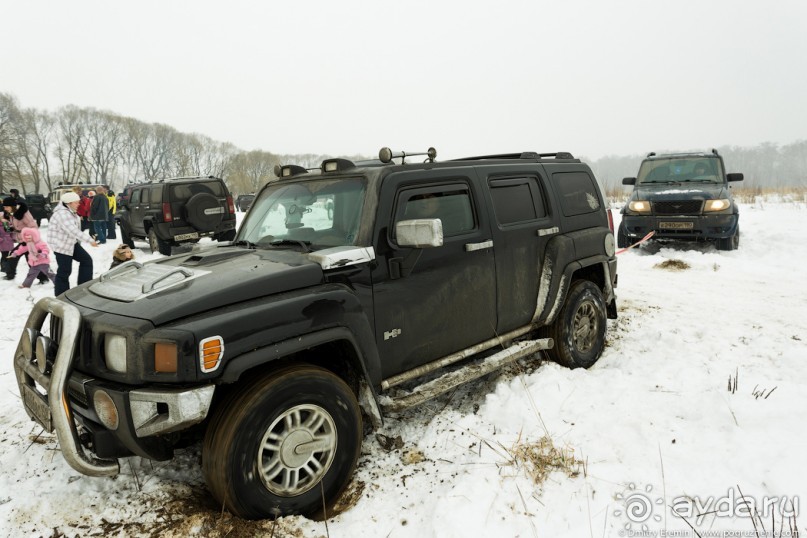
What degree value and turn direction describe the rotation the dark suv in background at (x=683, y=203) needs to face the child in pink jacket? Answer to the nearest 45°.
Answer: approximately 45° to its right

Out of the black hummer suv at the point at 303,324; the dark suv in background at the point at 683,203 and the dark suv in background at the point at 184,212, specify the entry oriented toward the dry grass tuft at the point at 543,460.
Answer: the dark suv in background at the point at 683,203

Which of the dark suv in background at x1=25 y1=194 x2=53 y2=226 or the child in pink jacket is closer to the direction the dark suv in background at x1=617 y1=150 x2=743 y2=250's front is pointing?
the child in pink jacket

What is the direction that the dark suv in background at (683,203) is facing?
toward the camera

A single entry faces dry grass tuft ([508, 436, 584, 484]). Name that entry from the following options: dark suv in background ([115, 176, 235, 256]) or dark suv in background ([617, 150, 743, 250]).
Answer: dark suv in background ([617, 150, 743, 250])

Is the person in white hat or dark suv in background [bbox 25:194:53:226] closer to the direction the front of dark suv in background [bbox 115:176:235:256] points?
the dark suv in background

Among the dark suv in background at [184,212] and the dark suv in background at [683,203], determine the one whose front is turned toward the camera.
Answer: the dark suv in background at [683,203]

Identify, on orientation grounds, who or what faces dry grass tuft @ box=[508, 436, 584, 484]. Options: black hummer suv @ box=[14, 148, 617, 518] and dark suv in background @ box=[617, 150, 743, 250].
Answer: the dark suv in background

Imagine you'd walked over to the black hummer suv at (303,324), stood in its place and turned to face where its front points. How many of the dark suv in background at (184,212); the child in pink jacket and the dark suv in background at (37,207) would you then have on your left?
0

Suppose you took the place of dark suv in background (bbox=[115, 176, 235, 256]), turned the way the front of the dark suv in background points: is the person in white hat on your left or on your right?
on your left

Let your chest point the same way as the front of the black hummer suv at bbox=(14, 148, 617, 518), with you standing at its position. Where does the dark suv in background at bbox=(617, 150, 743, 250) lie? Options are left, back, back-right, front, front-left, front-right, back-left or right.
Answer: back

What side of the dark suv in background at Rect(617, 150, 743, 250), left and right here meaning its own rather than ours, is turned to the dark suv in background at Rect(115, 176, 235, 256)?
right

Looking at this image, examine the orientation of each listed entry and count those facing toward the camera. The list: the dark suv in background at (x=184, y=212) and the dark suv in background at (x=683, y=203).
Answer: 1

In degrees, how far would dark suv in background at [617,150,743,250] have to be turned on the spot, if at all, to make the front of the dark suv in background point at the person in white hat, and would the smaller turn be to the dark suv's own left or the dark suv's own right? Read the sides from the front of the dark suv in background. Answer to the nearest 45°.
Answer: approximately 45° to the dark suv's own right

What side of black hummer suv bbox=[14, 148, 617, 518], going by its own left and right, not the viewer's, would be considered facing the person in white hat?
right

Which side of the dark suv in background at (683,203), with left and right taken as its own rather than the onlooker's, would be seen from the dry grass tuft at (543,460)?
front

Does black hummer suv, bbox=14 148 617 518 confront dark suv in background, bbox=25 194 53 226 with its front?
no
